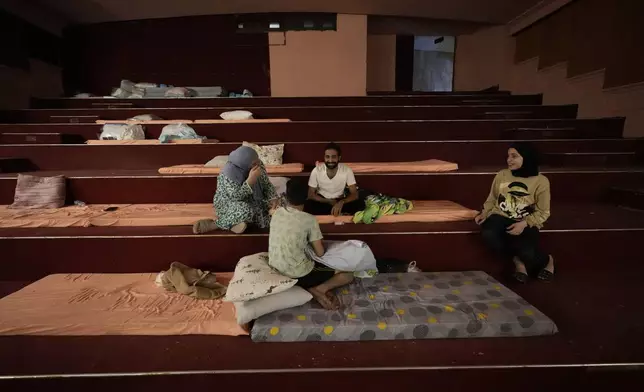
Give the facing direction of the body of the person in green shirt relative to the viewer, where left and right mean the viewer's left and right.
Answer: facing away from the viewer and to the right of the viewer

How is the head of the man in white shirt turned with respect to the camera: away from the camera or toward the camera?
toward the camera

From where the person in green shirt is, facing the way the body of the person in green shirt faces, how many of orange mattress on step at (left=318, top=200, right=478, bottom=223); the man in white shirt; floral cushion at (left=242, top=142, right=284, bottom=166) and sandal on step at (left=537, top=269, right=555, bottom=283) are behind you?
0

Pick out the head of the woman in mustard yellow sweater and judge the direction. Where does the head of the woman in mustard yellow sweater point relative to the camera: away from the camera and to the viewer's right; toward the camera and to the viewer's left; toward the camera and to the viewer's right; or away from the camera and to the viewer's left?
toward the camera and to the viewer's left

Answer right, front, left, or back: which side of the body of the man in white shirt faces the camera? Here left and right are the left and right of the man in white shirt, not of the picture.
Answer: front

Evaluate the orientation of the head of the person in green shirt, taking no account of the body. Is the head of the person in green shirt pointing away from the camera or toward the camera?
away from the camera

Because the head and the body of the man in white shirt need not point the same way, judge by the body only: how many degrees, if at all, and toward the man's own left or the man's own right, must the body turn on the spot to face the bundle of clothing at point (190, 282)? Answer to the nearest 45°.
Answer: approximately 45° to the man's own right

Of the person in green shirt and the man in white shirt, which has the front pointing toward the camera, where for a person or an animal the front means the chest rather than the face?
the man in white shirt

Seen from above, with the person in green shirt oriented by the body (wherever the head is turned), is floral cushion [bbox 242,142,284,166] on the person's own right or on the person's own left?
on the person's own left

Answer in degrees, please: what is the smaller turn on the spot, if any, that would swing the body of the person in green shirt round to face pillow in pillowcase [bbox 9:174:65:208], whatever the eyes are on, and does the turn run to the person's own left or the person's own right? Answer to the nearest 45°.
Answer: approximately 90° to the person's own left

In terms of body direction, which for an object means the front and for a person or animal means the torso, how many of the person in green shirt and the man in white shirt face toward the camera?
1

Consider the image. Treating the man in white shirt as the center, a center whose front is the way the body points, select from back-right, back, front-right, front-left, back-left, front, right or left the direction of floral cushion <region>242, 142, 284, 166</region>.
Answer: back-right

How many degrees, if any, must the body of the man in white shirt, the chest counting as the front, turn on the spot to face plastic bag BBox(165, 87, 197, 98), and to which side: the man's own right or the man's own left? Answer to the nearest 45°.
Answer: approximately 135° to the man's own right

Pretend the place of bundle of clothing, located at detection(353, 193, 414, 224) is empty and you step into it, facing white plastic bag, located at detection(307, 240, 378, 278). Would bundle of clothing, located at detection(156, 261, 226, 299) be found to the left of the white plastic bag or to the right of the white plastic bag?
right

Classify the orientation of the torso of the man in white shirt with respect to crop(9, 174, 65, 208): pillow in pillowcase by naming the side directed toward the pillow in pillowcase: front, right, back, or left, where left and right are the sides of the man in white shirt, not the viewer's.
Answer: right

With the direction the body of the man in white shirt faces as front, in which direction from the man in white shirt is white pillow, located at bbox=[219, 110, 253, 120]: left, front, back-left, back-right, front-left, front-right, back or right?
back-right

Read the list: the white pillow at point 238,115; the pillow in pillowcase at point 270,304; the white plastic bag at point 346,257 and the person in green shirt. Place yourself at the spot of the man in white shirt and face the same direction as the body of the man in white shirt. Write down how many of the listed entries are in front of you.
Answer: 3

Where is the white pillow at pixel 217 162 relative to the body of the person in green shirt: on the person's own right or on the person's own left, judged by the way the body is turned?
on the person's own left

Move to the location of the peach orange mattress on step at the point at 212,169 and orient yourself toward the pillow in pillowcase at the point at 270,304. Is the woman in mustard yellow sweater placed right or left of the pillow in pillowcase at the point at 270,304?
left
